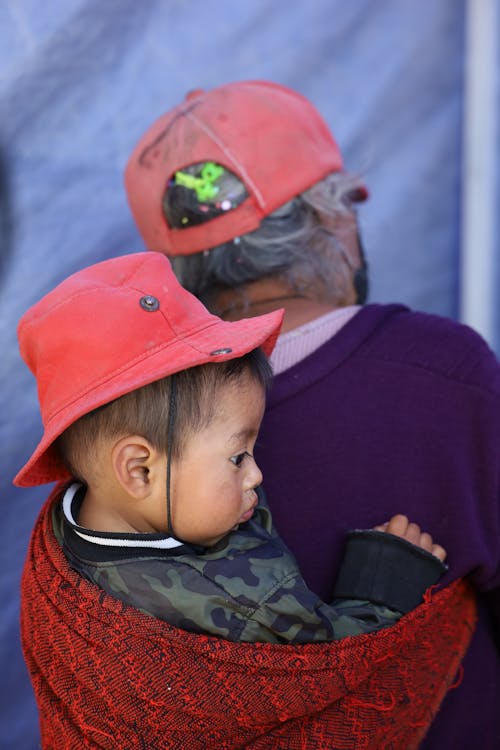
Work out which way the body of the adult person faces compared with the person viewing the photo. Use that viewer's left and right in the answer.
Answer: facing away from the viewer and to the right of the viewer

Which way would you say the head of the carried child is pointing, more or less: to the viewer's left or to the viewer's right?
to the viewer's right
